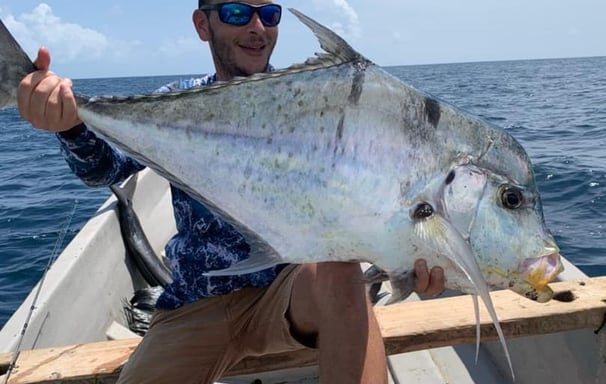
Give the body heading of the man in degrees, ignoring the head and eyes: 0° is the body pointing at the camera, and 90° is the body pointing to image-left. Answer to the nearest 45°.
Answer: approximately 315°

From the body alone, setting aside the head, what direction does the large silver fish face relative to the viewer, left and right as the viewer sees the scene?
facing to the right of the viewer
